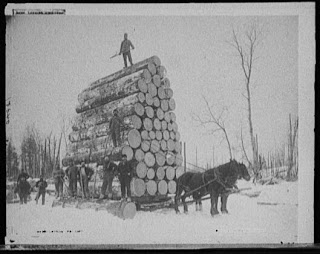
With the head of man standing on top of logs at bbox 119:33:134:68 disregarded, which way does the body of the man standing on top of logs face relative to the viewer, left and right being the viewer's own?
facing the viewer

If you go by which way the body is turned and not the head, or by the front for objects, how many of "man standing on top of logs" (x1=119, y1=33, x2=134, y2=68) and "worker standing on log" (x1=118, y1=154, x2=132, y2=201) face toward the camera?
2
